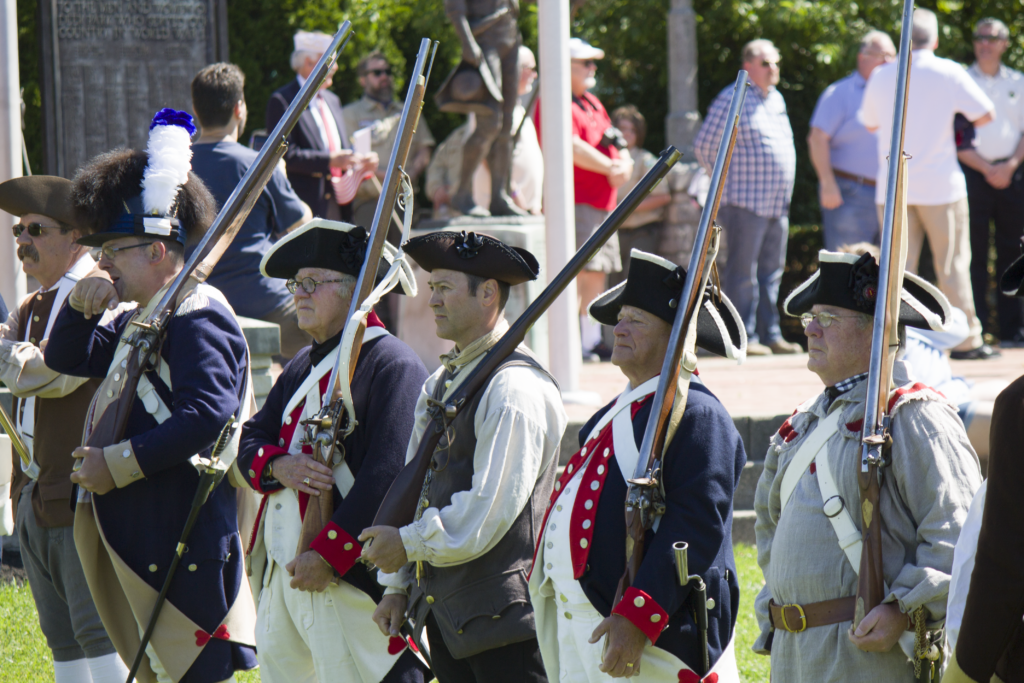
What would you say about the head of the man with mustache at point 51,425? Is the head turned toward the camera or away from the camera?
toward the camera

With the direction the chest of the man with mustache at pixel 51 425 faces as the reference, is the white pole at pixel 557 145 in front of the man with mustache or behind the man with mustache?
behind

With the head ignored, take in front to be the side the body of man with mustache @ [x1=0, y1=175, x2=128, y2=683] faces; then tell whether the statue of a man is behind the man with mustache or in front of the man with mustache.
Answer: behind

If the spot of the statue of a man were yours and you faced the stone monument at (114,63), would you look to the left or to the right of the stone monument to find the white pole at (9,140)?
left
